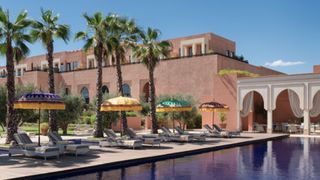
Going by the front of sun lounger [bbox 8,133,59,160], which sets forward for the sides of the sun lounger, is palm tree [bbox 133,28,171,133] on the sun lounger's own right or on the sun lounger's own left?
on the sun lounger's own left

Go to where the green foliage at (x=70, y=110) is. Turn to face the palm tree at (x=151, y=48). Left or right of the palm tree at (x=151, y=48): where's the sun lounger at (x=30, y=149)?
right

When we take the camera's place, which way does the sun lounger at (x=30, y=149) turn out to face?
facing the viewer and to the right of the viewer

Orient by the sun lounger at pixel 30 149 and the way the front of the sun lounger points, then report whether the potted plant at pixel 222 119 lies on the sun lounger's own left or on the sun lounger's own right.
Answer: on the sun lounger's own left

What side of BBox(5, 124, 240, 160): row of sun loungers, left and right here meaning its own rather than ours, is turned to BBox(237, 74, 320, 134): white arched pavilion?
left

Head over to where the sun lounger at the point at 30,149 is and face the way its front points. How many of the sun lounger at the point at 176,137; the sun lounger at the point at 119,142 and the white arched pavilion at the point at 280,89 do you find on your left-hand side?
3

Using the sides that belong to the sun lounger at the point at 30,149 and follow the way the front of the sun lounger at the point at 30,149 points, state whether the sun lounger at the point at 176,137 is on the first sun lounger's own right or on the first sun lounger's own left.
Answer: on the first sun lounger's own left

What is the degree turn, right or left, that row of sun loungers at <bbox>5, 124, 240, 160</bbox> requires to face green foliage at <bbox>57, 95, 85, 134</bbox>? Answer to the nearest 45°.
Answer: approximately 135° to its left
